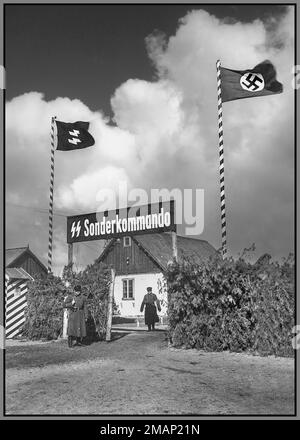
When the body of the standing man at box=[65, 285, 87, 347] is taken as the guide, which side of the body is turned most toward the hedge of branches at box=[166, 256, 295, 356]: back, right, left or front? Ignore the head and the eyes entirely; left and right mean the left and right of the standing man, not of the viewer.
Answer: left

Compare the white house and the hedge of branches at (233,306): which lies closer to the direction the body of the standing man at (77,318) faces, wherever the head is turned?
the hedge of branches

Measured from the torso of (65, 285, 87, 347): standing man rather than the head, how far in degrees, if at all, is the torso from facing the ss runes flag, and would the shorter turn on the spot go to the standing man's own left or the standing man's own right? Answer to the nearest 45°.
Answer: approximately 135° to the standing man's own right

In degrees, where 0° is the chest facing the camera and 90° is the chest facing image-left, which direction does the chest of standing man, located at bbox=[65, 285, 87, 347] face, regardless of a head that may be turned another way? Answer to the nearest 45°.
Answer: approximately 45°
